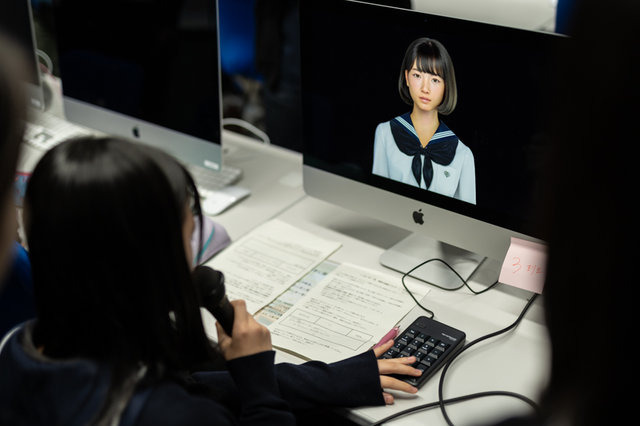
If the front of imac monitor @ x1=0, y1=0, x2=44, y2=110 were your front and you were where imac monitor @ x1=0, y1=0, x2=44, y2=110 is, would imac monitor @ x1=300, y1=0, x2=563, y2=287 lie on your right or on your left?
on your left

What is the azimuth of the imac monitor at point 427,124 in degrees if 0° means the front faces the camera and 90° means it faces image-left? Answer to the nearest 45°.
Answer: approximately 45°

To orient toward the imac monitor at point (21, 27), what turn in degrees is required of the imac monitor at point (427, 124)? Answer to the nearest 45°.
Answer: approximately 90° to its right

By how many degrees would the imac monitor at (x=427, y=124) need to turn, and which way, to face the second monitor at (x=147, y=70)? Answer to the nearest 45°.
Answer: approximately 90° to its right
